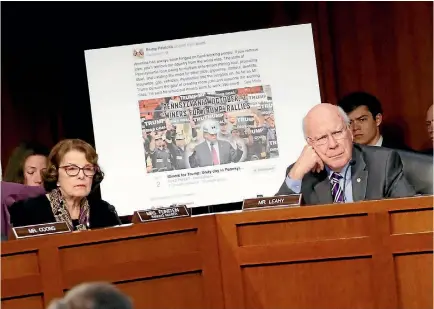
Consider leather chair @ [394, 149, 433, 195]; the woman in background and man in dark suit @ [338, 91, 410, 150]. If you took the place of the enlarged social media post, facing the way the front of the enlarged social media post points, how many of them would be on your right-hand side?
1

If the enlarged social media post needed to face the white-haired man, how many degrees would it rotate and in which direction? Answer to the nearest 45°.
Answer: approximately 45° to its left

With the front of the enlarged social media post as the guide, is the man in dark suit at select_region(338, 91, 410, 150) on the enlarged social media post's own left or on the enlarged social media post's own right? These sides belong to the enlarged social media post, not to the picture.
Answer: on the enlarged social media post's own left
